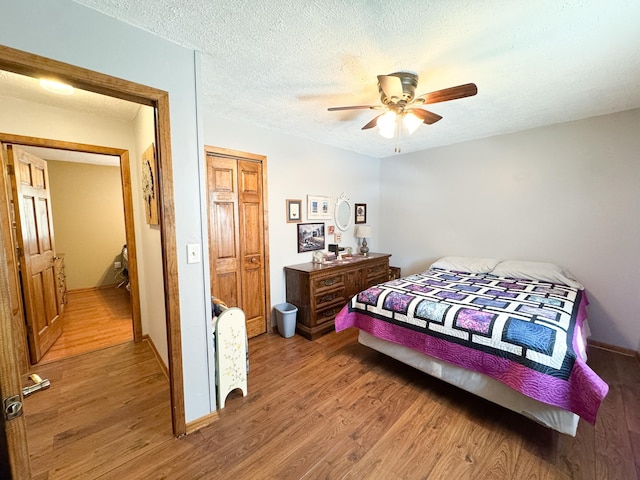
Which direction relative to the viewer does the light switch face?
toward the camera

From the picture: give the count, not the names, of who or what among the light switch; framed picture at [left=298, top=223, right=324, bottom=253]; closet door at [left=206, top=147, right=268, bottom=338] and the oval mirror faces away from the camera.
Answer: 0

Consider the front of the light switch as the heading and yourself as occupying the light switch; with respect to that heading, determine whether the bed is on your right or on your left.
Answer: on your left

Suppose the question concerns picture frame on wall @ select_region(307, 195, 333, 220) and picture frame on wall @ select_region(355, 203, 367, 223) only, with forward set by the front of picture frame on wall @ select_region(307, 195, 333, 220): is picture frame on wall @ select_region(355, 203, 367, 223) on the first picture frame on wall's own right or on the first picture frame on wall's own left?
on the first picture frame on wall's own left

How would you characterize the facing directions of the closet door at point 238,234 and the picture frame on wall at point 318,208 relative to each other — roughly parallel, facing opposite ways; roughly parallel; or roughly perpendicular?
roughly parallel

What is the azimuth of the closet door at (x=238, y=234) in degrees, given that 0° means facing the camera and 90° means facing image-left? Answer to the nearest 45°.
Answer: approximately 315°

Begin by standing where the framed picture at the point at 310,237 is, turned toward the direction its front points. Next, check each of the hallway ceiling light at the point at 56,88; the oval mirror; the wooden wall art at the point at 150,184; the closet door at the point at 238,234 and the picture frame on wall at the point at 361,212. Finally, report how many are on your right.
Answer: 3

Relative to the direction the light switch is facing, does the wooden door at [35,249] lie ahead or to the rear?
to the rear

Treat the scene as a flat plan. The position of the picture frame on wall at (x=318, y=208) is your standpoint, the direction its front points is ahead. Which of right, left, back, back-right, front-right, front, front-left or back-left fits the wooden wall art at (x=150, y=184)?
right

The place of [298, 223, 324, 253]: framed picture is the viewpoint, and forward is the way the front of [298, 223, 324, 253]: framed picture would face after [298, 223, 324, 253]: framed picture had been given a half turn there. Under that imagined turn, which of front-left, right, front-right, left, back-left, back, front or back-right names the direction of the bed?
back

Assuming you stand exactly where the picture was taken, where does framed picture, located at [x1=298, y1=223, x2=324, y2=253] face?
facing the viewer and to the right of the viewer

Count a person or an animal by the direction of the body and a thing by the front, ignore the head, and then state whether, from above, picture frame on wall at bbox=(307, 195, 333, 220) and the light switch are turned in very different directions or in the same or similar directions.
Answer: same or similar directions

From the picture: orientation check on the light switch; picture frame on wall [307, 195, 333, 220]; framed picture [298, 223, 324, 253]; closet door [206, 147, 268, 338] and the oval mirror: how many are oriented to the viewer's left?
0

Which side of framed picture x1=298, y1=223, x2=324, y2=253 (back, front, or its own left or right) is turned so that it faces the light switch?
right
